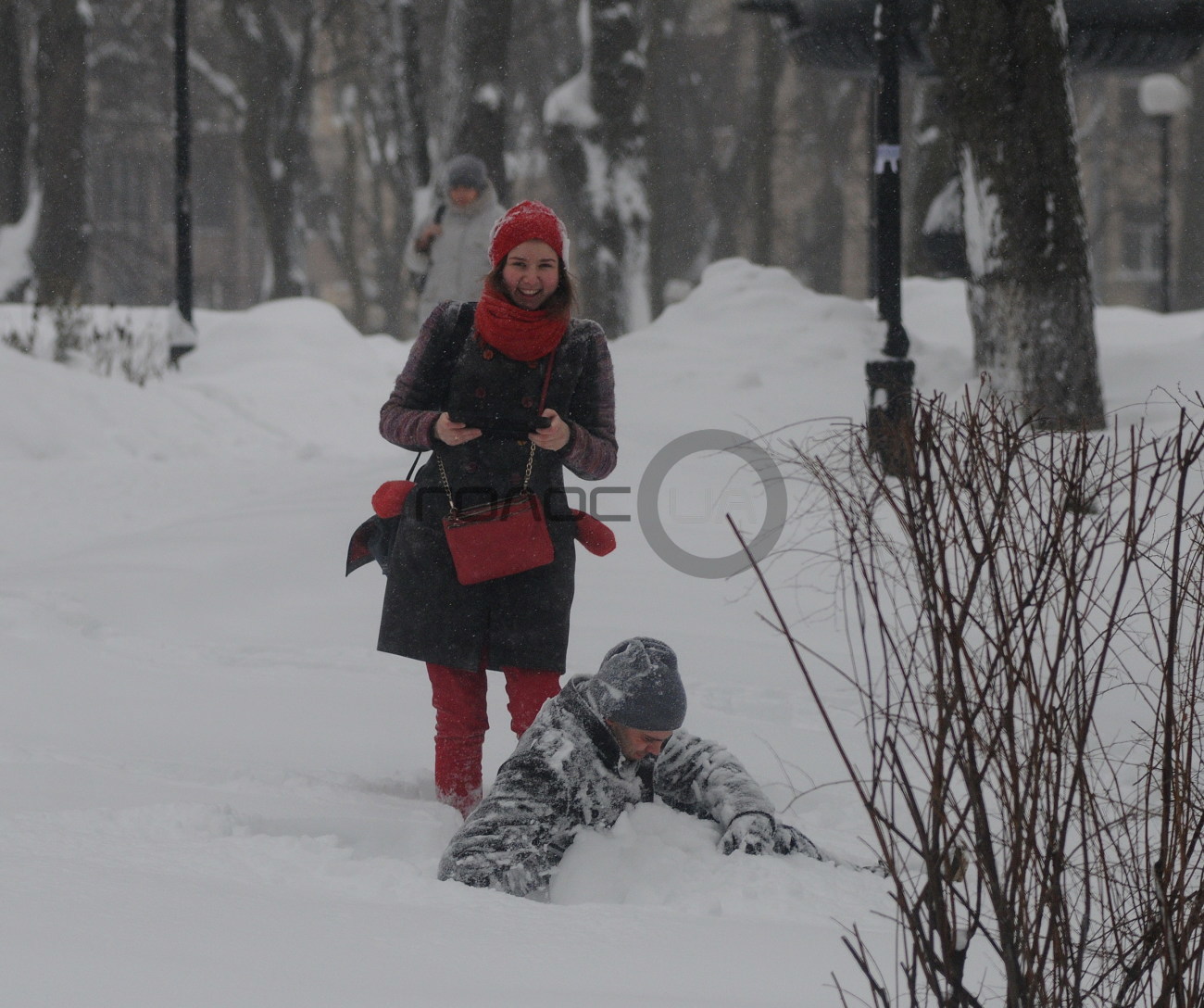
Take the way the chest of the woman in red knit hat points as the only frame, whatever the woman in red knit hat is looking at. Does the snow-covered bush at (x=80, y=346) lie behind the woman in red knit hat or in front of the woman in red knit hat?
behind

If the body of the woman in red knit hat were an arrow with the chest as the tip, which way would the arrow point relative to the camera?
toward the camera

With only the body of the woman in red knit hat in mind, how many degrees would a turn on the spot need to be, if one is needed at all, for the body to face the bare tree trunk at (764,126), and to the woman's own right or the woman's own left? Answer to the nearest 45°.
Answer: approximately 180°

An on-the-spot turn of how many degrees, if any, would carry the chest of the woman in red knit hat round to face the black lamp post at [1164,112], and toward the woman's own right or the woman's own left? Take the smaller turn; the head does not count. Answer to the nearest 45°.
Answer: approximately 135° to the woman's own left

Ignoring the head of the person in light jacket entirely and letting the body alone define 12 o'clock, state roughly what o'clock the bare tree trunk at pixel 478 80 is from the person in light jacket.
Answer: The bare tree trunk is roughly at 6 o'clock from the person in light jacket.

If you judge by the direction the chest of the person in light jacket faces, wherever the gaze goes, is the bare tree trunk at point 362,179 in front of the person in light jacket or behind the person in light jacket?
behind

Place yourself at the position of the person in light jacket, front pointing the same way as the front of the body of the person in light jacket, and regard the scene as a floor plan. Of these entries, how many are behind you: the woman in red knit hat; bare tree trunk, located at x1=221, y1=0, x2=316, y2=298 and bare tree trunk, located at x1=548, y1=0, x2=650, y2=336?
2

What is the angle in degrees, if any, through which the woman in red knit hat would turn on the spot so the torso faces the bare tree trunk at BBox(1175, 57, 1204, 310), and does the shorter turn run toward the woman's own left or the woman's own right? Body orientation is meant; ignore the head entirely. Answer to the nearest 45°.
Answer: approximately 135° to the woman's own left

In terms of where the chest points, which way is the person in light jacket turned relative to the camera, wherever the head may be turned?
toward the camera
